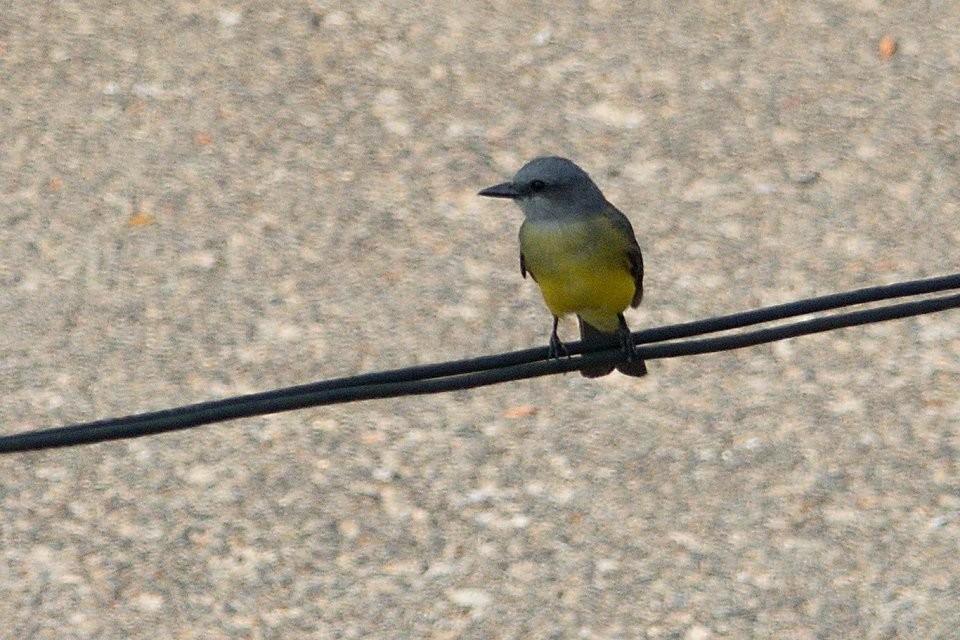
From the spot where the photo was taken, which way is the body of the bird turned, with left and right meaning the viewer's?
facing the viewer and to the left of the viewer
